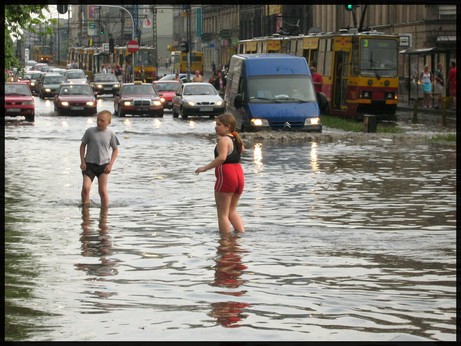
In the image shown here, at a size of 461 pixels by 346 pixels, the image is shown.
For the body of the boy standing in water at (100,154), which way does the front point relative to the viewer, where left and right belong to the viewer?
facing the viewer

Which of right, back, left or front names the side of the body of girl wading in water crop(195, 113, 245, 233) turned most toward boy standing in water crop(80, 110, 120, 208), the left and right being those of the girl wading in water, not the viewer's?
front

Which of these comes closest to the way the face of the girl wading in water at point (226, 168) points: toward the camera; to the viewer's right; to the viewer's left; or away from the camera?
to the viewer's left

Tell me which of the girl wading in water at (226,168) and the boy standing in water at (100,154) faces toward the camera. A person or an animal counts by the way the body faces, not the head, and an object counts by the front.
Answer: the boy standing in water

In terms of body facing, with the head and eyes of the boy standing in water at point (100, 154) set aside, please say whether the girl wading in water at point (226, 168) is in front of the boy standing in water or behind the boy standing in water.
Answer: in front

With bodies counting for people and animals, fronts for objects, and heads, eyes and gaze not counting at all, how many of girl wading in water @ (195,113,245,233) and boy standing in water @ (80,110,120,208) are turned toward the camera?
1
